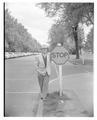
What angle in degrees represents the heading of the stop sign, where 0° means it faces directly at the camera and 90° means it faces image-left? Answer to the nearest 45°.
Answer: approximately 0°

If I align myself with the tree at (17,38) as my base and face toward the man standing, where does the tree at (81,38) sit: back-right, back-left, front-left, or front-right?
front-left

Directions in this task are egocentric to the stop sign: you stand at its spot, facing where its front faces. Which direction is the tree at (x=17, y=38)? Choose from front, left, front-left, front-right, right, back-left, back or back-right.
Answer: right

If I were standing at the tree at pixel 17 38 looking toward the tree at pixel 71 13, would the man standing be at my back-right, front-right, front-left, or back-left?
front-right
